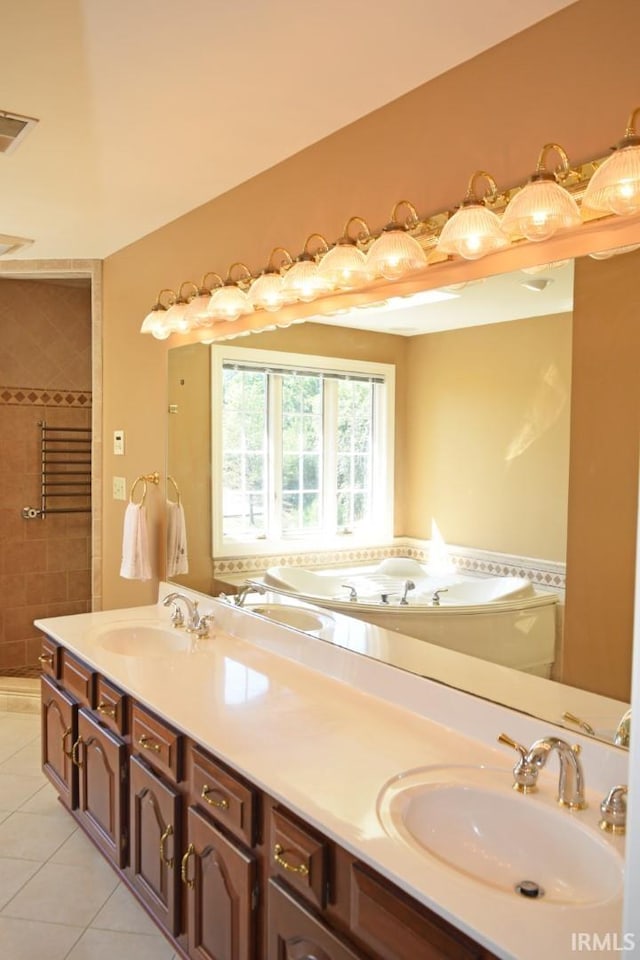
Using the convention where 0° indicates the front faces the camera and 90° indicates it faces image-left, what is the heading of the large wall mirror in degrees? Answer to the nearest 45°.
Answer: approximately 45°

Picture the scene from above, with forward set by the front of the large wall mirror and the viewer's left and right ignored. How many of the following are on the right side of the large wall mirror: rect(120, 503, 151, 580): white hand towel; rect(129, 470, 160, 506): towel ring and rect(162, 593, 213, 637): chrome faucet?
3

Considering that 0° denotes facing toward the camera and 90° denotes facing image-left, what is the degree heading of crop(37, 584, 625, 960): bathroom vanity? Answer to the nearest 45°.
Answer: approximately 45°

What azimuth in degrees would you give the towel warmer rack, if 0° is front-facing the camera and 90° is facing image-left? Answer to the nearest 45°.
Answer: approximately 0°

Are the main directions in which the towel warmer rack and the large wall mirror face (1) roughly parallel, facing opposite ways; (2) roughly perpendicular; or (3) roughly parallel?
roughly perpendicular

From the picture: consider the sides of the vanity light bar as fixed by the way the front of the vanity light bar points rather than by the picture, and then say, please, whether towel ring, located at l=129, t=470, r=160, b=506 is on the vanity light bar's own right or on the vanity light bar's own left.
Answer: on the vanity light bar's own right

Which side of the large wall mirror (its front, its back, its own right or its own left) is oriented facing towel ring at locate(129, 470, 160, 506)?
right
